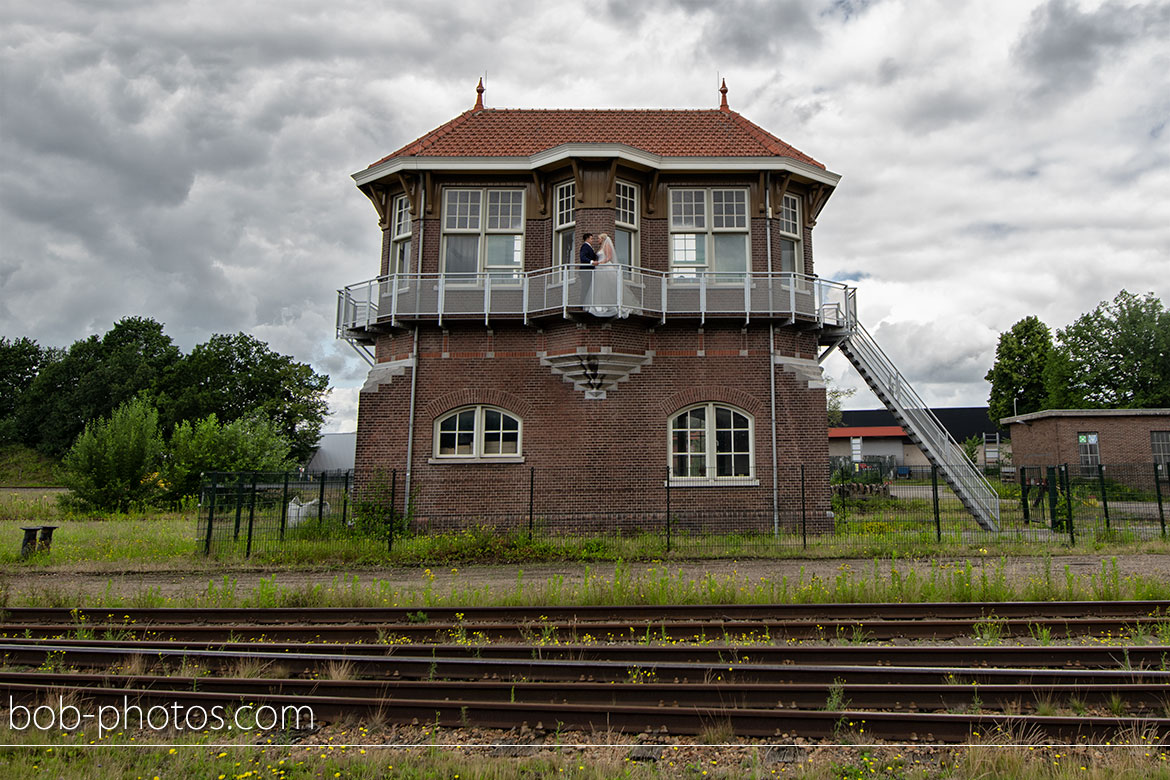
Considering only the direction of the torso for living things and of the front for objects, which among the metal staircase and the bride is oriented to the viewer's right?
the metal staircase

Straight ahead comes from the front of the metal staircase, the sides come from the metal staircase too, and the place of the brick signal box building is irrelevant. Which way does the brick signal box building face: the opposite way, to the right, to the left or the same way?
to the right

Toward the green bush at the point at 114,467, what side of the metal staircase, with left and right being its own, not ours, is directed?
back

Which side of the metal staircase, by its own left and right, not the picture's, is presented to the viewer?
right

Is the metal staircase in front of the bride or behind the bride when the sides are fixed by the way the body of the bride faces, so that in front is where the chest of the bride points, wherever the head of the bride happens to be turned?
behind

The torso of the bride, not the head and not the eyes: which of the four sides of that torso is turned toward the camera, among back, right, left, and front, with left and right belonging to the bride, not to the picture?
left

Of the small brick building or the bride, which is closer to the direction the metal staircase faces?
the small brick building

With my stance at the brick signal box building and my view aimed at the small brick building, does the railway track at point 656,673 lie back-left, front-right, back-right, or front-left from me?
back-right

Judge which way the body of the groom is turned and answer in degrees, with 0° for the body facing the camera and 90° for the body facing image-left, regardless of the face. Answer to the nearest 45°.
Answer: approximately 270°
